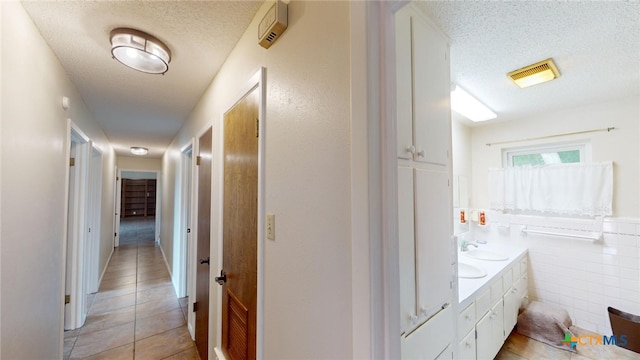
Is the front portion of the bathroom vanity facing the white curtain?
no

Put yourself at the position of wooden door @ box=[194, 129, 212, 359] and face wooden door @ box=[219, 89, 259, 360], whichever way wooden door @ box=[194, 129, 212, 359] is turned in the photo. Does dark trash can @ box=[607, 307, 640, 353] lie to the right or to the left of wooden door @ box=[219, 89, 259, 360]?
left

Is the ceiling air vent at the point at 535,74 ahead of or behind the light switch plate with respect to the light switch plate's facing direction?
behind

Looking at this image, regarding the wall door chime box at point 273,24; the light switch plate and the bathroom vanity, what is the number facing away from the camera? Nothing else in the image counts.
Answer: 0

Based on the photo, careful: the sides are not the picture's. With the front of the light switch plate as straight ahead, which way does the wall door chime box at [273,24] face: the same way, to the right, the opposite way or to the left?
the same way

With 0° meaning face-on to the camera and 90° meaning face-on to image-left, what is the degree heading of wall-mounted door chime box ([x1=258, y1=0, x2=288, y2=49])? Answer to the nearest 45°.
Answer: approximately 45°

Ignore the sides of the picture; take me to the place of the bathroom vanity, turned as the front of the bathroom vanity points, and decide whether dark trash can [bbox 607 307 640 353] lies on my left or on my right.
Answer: on my left

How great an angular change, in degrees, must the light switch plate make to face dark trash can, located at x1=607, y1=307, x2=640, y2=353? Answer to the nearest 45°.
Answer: approximately 135° to its left

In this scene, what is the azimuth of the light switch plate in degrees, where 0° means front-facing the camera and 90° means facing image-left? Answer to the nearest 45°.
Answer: approximately 45°

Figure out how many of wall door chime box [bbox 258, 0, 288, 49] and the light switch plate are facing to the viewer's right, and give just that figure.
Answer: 0

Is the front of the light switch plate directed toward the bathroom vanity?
no

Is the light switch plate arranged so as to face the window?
no
